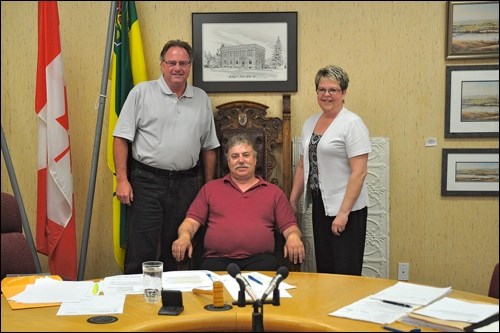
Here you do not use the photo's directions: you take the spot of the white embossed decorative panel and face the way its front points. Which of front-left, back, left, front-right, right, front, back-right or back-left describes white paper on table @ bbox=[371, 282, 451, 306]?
front

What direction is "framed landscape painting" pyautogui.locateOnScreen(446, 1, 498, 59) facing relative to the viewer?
toward the camera

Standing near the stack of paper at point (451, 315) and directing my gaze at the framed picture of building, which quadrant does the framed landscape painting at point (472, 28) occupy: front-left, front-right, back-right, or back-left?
front-right

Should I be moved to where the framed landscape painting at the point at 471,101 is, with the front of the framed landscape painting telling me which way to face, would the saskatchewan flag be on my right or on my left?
on my right

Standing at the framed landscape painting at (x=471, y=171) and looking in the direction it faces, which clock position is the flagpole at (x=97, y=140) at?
The flagpole is roughly at 2 o'clock from the framed landscape painting.

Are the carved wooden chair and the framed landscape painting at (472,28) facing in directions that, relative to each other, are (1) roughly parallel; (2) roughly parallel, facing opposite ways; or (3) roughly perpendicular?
roughly parallel

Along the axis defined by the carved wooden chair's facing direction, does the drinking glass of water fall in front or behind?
in front

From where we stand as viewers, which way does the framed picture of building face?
facing the viewer

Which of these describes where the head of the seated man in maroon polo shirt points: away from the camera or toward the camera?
toward the camera

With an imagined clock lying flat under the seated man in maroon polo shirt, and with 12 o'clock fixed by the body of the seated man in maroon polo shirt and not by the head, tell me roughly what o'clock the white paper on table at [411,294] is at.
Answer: The white paper on table is roughly at 11 o'clock from the seated man in maroon polo shirt.

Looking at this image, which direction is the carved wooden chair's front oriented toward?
toward the camera

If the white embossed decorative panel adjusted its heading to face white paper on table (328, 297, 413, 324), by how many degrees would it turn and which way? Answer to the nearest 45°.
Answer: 0° — it already faces it

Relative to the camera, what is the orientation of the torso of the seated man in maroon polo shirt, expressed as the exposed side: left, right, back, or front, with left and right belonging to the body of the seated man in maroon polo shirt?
front
